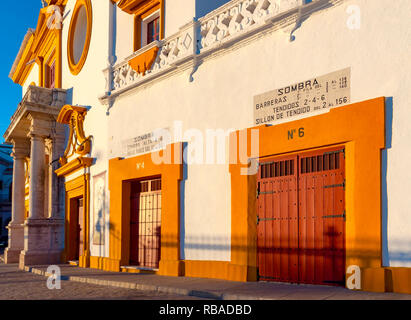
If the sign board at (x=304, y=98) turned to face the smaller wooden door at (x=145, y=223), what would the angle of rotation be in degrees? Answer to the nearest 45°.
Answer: approximately 90° to its right

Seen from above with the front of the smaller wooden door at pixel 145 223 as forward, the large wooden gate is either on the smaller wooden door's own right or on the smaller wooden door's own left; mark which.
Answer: on the smaller wooden door's own left

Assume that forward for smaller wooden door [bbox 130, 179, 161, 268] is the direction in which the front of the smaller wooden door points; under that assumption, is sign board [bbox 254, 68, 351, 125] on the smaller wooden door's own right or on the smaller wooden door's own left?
on the smaller wooden door's own left

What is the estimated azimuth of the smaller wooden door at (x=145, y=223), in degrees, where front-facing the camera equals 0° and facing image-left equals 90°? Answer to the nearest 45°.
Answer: approximately 45°

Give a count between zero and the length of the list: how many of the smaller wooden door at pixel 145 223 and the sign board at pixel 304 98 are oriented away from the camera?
0

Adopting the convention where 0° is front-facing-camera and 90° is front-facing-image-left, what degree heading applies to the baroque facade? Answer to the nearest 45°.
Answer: approximately 45°

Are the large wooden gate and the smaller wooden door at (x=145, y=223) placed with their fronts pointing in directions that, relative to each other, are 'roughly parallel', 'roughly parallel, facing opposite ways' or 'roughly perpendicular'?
roughly parallel

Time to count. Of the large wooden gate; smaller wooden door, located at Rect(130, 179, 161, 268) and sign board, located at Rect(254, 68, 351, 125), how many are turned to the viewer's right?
0

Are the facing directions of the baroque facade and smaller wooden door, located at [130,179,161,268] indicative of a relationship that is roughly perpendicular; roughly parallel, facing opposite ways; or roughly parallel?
roughly parallel

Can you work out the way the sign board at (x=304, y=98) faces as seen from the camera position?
facing the viewer and to the left of the viewer
